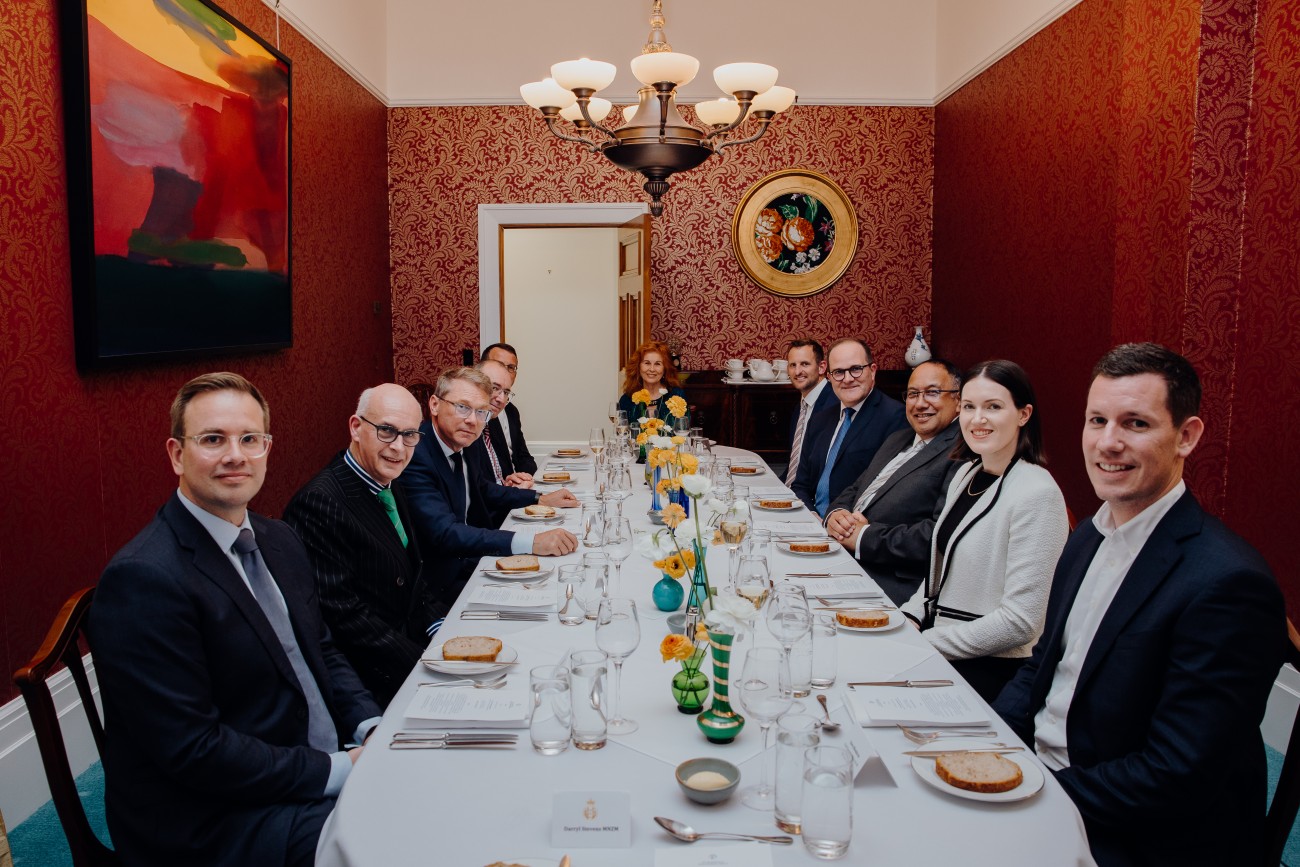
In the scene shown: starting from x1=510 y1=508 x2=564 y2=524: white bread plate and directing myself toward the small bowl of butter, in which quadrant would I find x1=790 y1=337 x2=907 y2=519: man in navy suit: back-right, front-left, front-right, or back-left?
back-left

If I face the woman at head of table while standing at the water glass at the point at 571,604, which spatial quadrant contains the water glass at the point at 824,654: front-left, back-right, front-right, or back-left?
back-right

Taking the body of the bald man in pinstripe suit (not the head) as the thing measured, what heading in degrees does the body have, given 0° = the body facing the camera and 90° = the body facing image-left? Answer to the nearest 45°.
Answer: approximately 315°

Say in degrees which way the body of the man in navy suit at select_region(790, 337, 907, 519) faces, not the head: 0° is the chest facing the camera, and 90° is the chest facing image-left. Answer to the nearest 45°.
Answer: approximately 45°

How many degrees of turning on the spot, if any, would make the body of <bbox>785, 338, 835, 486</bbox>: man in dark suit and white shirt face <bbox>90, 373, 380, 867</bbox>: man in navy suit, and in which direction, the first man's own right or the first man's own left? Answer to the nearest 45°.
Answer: approximately 45° to the first man's own left

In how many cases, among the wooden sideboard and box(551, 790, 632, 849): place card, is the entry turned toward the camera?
2

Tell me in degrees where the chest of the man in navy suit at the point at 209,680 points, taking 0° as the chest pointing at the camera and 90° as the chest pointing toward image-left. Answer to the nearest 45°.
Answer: approximately 315°

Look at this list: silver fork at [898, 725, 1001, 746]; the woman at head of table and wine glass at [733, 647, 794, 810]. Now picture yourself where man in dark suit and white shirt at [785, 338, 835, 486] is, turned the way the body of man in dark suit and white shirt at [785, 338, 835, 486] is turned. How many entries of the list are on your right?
1
